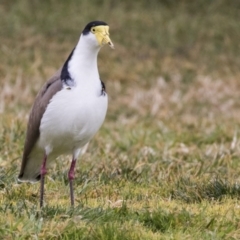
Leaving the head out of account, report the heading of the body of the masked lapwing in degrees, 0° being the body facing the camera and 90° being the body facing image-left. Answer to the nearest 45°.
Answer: approximately 315°
